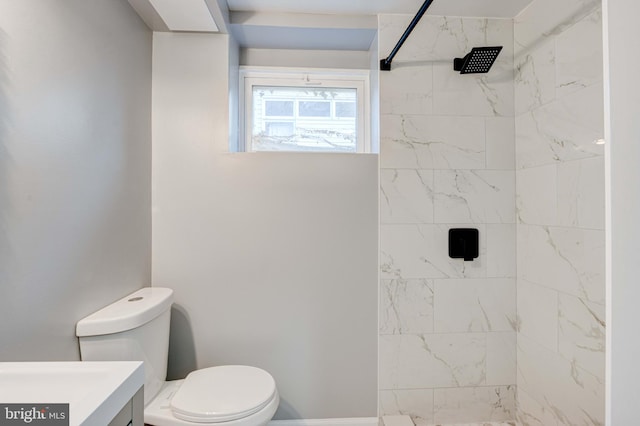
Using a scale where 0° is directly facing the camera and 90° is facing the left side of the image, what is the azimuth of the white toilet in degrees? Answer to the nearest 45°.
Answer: approximately 315°

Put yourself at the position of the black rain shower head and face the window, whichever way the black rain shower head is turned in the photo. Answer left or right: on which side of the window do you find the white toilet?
left

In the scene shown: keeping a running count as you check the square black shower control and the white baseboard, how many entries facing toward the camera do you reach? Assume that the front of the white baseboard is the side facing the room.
2

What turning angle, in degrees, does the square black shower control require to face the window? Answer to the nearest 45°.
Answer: approximately 90° to its right
